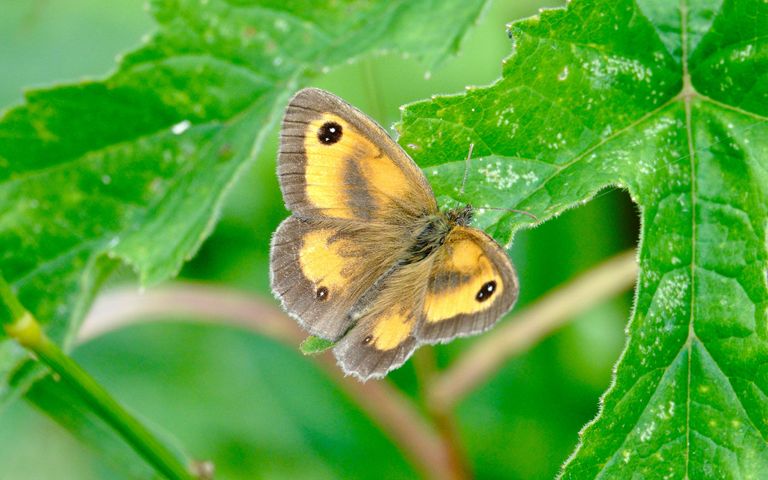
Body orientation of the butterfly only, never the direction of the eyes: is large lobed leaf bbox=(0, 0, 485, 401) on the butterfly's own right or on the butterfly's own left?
on the butterfly's own left

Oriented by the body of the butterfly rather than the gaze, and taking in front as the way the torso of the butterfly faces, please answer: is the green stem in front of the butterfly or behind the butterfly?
behind

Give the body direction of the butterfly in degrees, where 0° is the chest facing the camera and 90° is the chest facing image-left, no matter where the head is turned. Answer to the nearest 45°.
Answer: approximately 225°
